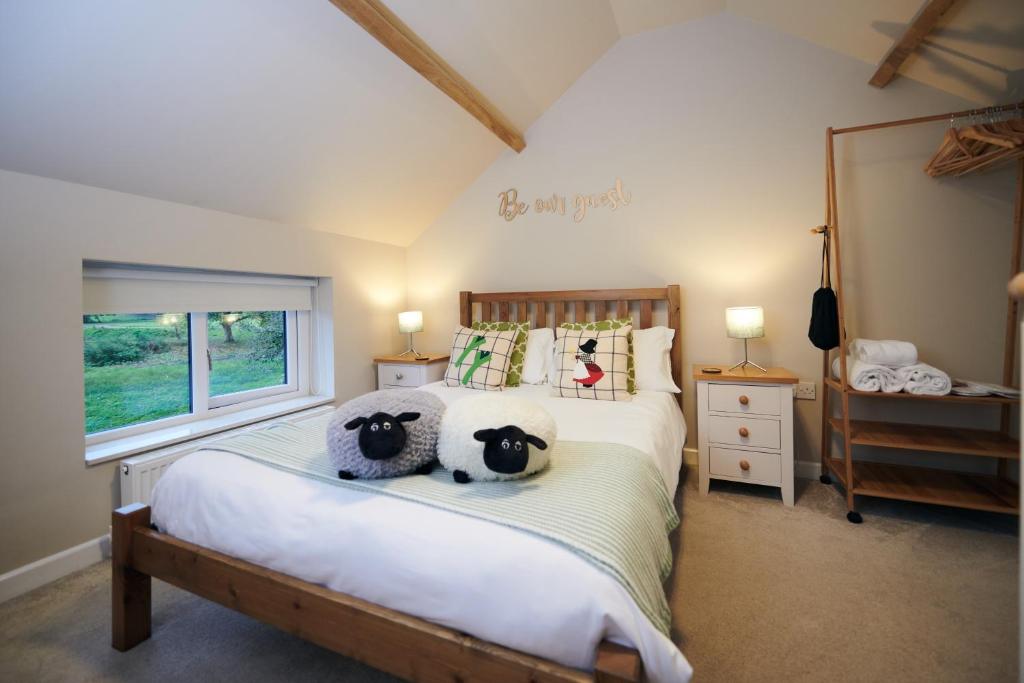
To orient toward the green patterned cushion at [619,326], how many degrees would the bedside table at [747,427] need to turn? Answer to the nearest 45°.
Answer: approximately 90° to its right

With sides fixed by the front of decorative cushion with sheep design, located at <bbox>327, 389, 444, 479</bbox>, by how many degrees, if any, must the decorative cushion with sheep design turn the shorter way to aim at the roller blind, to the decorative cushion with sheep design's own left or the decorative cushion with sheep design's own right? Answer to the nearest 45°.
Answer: approximately 135° to the decorative cushion with sheep design's own right

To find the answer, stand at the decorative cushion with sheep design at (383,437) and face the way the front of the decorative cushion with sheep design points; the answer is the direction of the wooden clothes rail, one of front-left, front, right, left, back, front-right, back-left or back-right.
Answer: left

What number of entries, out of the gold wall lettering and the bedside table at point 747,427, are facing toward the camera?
2

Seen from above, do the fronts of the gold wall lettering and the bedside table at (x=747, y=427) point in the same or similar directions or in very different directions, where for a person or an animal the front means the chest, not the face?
same or similar directions

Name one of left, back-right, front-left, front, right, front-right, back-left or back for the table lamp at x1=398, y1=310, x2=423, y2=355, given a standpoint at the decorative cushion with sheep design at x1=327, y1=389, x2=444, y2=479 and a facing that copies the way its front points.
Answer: back

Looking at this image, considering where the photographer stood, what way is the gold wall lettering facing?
facing the viewer

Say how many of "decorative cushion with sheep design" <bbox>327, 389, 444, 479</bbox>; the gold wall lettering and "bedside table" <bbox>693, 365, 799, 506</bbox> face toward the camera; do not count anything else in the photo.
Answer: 3

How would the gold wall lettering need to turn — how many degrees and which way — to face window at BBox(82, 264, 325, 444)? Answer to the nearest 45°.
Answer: approximately 45° to its right

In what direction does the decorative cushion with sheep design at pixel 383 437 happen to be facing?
toward the camera

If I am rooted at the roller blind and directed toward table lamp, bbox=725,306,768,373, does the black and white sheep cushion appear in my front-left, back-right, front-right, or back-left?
front-right

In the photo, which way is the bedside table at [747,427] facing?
toward the camera
